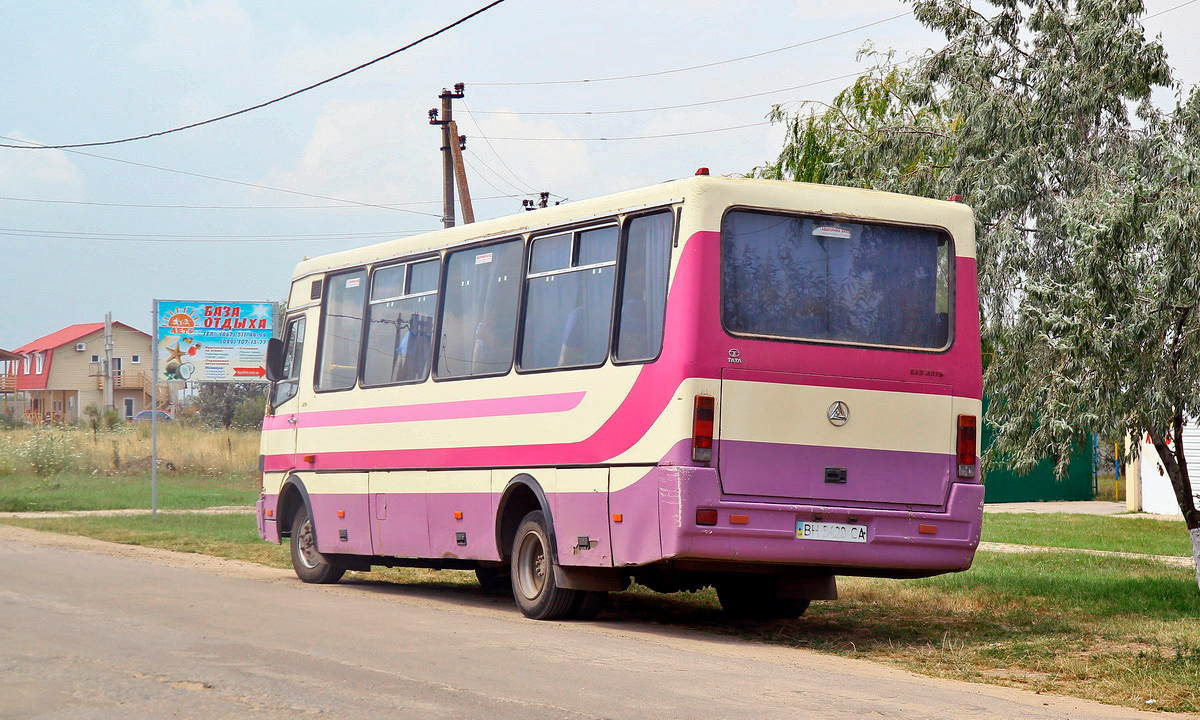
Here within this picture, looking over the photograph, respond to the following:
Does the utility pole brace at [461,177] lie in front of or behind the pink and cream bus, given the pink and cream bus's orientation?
in front

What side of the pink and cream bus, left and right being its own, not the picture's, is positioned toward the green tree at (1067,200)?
right

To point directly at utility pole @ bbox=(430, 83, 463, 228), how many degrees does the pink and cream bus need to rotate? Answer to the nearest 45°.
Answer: approximately 45° to its right

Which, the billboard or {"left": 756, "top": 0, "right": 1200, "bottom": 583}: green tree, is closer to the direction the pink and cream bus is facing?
the billboard

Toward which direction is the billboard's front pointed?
toward the camera

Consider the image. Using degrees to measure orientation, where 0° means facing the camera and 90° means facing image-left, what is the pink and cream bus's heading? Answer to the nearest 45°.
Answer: approximately 135°

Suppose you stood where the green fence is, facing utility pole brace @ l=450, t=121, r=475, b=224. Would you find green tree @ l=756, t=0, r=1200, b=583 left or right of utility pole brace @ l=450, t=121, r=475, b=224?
left

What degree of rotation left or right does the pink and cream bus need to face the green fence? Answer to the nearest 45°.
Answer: approximately 45° to its right

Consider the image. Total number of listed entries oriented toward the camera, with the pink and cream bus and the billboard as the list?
1

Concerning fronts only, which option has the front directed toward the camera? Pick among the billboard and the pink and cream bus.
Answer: the billboard

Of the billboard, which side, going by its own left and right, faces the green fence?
left
